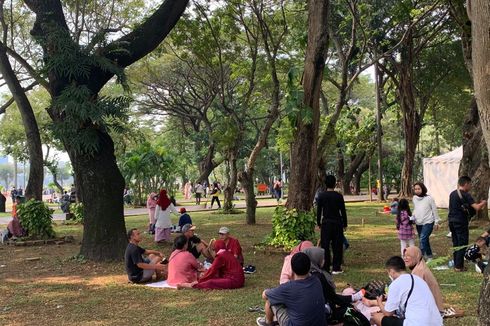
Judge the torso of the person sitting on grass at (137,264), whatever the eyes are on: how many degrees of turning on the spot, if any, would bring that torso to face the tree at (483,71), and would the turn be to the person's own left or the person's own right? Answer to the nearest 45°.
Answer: approximately 45° to the person's own right

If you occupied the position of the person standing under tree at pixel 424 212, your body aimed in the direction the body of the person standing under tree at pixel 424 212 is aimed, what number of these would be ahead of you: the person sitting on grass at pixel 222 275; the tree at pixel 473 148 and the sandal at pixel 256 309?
2

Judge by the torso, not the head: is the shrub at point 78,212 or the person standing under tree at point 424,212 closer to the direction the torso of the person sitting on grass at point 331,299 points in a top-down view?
the person standing under tree

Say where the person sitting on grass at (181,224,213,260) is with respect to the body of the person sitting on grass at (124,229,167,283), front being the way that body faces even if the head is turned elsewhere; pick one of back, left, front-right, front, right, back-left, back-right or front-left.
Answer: front-left

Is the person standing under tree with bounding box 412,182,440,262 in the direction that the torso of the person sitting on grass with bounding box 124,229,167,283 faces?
yes

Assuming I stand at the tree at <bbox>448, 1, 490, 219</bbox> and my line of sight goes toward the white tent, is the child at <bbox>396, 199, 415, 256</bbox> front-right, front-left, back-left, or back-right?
back-left

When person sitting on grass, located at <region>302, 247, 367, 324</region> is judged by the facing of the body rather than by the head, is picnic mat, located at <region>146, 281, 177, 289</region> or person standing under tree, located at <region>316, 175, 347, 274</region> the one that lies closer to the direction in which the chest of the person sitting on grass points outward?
the person standing under tree

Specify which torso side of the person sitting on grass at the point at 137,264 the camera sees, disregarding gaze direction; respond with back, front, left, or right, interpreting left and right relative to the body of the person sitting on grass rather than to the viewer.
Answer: right

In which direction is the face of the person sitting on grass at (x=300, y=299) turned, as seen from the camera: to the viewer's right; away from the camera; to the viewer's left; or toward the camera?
away from the camera
